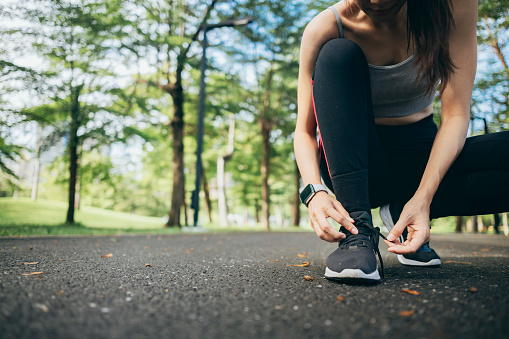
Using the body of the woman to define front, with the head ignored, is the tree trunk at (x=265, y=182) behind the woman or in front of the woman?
behind

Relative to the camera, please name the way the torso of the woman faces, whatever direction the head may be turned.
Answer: toward the camera

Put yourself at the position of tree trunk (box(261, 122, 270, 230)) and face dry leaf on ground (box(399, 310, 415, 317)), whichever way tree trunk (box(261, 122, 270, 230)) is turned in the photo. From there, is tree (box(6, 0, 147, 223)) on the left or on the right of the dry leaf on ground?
right

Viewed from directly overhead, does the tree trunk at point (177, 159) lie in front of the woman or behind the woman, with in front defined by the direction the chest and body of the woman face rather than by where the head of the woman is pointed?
behind

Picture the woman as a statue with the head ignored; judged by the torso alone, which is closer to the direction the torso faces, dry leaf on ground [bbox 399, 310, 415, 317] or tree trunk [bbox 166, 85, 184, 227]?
the dry leaf on ground

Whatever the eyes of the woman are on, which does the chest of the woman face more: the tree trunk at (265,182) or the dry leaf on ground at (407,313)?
the dry leaf on ground

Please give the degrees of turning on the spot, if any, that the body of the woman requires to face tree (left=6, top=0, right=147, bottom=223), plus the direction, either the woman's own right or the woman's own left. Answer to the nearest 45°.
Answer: approximately 135° to the woman's own right

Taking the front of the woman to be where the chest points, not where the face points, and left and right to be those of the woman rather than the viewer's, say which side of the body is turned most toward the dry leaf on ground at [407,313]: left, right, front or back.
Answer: front
